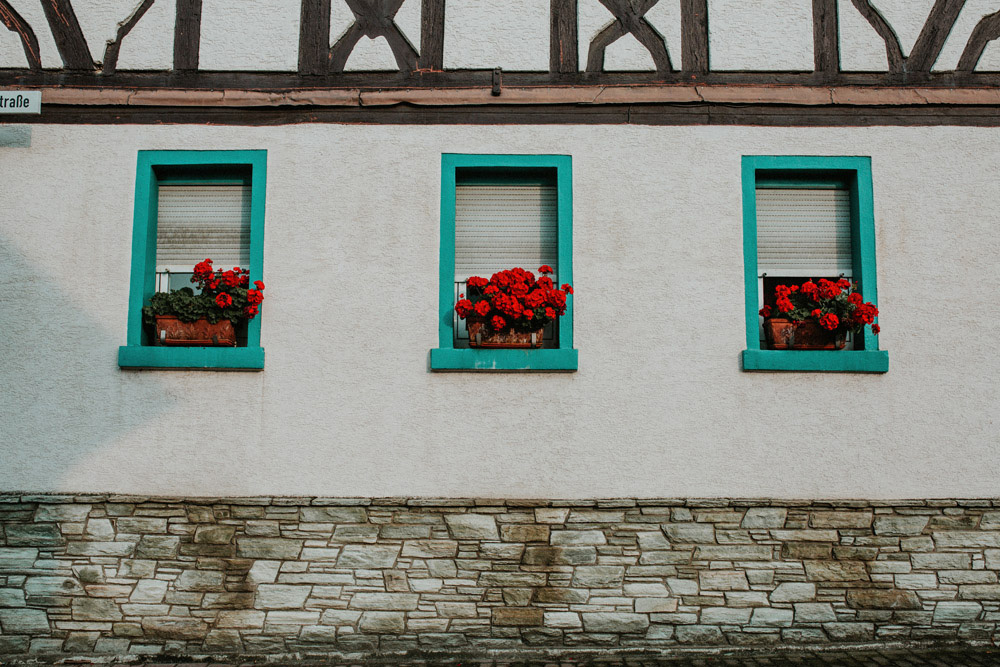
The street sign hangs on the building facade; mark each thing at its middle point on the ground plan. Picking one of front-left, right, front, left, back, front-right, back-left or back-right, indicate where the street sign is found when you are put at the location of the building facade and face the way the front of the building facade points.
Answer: right

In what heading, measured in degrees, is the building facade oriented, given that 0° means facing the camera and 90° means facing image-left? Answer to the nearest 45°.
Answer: approximately 0°
